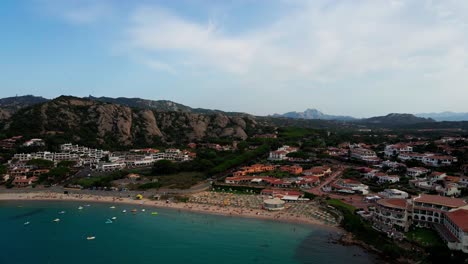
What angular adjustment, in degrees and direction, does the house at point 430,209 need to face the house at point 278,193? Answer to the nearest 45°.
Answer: approximately 45° to its right

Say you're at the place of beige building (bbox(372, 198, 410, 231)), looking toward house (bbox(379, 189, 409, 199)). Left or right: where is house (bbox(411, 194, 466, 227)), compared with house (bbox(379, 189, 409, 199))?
right

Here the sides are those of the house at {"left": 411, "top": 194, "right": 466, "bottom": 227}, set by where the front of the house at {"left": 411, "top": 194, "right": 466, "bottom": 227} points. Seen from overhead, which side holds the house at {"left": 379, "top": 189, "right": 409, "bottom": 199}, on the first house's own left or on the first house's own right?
on the first house's own right

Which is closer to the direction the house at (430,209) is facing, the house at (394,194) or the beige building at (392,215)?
the beige building

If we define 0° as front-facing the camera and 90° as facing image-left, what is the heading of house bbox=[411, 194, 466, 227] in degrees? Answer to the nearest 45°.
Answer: approximately 45°

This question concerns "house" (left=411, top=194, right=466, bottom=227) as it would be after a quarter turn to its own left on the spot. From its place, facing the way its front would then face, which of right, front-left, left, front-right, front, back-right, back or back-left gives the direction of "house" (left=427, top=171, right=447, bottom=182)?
back-left

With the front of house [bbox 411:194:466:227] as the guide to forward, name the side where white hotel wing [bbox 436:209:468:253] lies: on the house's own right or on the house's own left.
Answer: on the house's own left
